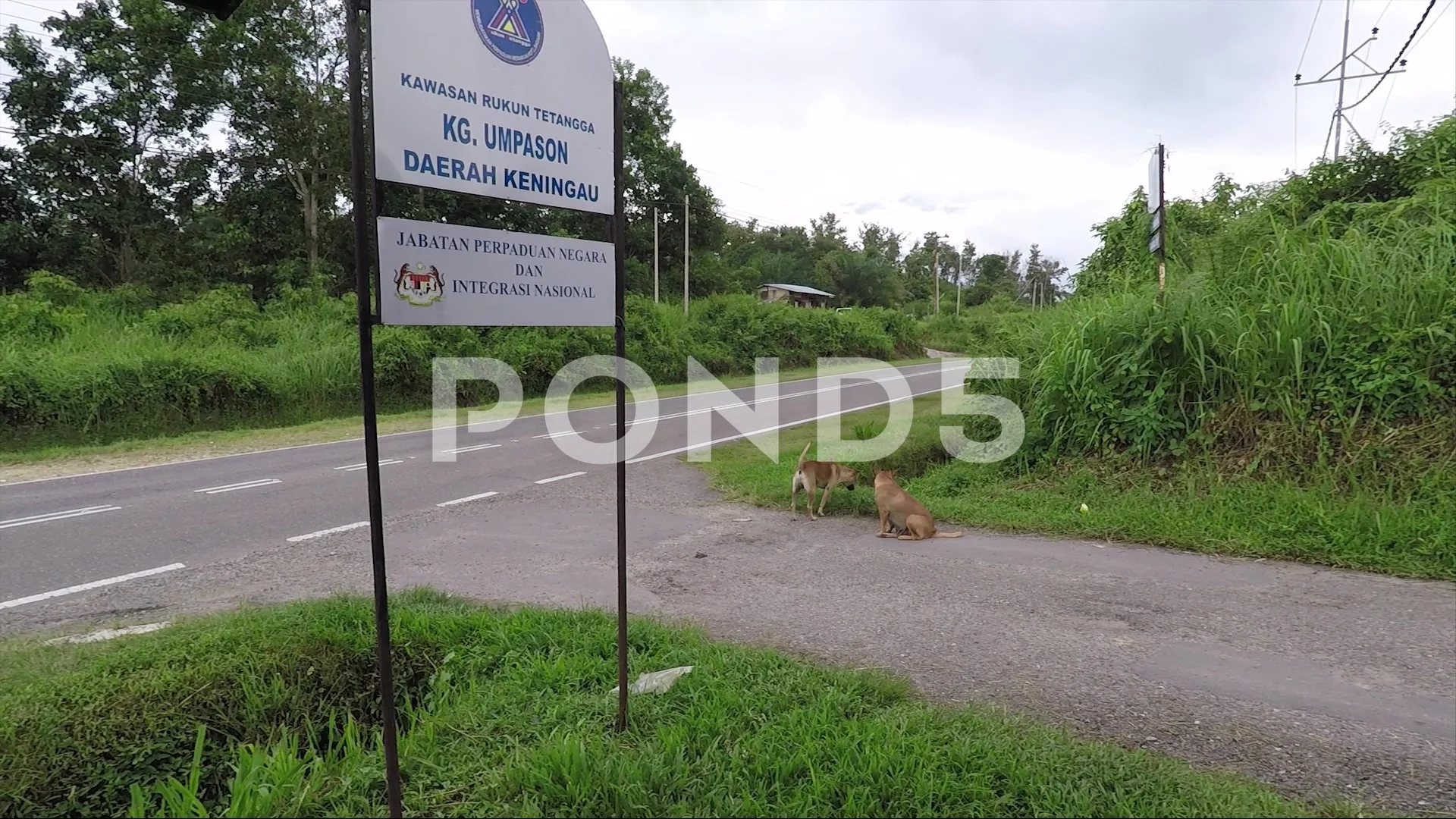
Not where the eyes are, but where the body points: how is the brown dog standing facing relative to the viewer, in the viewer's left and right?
facing away from the viewer and to the right of the viewer

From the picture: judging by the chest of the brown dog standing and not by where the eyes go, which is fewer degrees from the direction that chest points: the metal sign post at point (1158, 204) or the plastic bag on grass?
the metal sign post

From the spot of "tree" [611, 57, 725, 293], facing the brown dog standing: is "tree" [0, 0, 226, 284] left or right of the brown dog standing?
right

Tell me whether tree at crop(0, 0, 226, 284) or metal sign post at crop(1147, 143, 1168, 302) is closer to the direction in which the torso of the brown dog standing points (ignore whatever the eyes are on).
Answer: the metal sign post

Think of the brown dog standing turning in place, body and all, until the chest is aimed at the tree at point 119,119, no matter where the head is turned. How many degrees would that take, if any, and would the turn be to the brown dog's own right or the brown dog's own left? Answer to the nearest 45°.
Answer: approximately 90° to the brown dog's own left

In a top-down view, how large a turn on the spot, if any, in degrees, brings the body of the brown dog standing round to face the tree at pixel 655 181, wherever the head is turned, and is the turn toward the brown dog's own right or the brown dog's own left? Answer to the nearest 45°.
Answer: approximately 45° to the brown dog's own left

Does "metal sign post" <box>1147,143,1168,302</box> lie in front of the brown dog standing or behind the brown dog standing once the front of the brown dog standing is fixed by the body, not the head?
in front

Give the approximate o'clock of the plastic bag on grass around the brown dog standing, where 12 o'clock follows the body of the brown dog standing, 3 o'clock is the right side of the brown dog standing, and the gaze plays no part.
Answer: The plastic bag on grass is roughly at 5 o'clock from the brown dog standing.

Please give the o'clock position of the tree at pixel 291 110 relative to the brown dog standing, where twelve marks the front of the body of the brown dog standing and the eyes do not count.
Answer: The tree is roughly at 9 o'clock from the brown dog standing.
